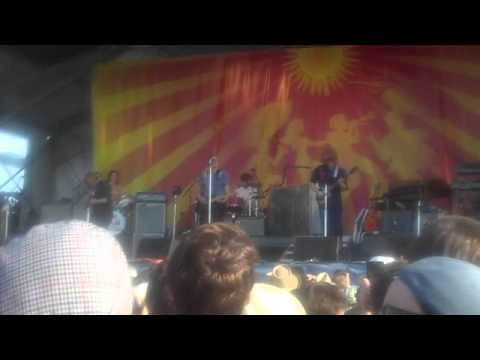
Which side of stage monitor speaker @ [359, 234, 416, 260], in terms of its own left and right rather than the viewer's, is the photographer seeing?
back

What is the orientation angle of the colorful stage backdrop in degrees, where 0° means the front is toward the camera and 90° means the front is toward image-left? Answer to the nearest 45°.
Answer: approximately 0°

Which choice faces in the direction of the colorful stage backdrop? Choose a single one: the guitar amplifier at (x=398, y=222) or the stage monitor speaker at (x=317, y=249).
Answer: the stage monitor speaker

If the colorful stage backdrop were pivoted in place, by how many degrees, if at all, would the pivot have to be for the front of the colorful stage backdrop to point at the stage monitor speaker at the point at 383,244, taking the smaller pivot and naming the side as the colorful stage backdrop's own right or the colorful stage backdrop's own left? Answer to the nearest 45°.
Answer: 0° — it already faces it

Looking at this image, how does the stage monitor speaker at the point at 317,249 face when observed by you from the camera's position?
facing away from the viewer

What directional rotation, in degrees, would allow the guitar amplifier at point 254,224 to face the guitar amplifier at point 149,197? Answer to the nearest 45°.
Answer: approximately 90° to its right

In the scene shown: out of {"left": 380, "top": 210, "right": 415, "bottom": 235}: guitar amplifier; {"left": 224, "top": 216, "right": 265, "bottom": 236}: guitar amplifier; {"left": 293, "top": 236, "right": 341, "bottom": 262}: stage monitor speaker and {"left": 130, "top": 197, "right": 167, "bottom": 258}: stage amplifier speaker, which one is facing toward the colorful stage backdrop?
{"left": 293, "top": 236, "right": 341, "bottom": 262}: stage monitor speaker

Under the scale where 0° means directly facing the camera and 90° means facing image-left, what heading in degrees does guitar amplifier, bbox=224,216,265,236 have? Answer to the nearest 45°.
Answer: approximately 0°
